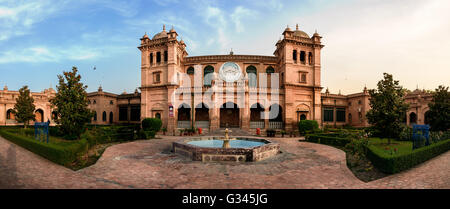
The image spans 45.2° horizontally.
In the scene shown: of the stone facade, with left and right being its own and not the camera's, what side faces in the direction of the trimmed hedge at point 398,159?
front

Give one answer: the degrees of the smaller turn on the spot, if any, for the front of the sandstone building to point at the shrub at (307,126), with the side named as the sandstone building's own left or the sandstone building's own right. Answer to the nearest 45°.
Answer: approximately 45° to the sandstone building's own left

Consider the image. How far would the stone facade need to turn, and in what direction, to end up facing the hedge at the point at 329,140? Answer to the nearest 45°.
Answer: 0° — it already faces it

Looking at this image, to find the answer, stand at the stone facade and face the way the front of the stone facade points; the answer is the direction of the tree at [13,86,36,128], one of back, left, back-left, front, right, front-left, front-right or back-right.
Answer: front

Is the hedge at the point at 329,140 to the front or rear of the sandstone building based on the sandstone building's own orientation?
to the front

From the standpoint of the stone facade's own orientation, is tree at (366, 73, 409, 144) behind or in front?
in front

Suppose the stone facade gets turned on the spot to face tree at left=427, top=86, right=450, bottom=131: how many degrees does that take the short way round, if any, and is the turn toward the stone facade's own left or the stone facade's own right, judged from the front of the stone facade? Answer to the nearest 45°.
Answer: approximately 45° to the stone facade's own left

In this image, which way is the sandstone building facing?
toward the camera
